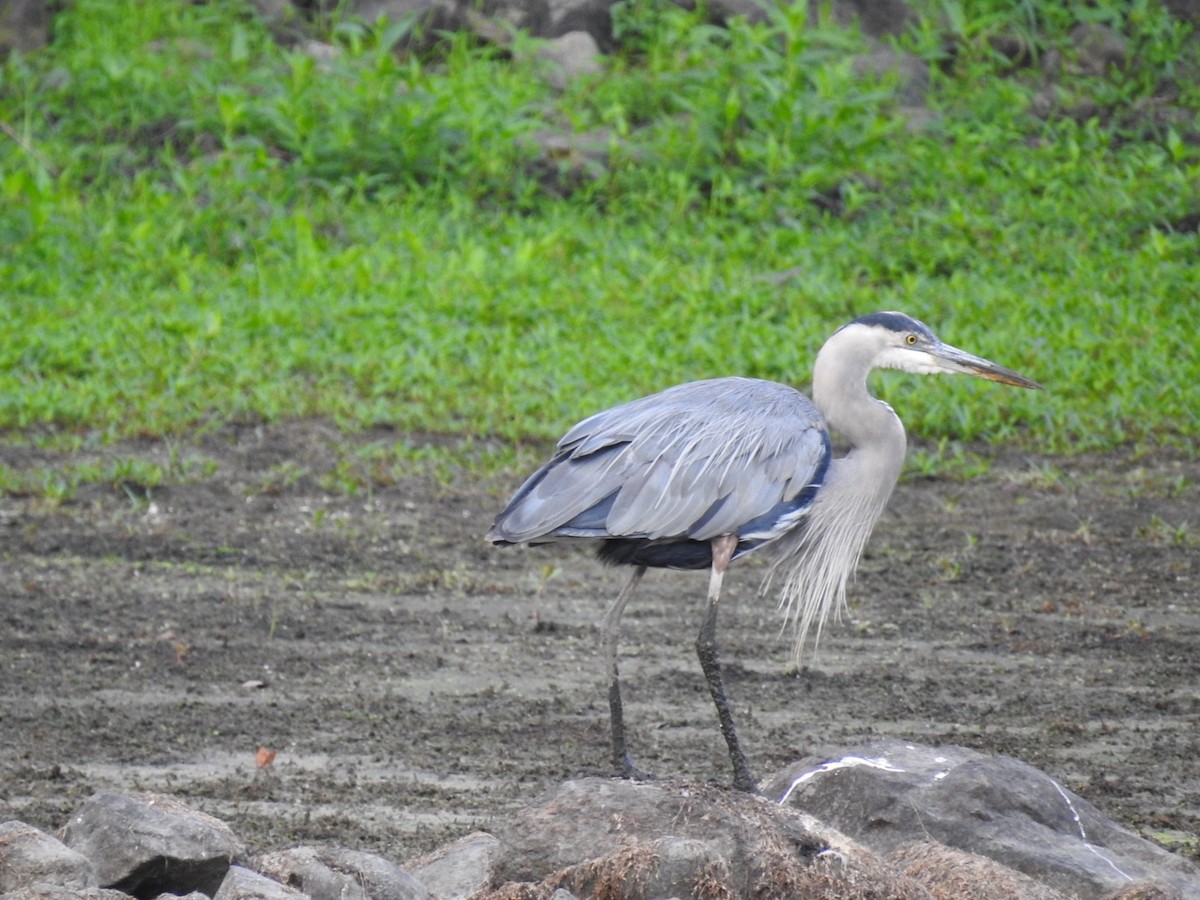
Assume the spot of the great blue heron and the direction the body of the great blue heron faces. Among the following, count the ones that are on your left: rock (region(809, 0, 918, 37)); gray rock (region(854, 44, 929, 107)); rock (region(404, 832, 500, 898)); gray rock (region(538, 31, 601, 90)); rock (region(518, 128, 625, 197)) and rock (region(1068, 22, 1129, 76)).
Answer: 5

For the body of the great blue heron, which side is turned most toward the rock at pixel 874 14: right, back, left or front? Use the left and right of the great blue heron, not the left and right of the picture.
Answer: left

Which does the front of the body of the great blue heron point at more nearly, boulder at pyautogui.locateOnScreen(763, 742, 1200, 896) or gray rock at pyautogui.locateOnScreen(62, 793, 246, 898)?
the boulder

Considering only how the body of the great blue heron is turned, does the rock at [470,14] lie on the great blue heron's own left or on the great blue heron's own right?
on the great blue heron's own left

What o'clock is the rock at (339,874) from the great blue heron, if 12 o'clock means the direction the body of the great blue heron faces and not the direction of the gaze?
The rock is roughly at 4 o'clock from the great blue heron.

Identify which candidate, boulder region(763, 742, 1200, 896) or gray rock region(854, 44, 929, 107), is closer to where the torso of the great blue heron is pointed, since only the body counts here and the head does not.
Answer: the boulder

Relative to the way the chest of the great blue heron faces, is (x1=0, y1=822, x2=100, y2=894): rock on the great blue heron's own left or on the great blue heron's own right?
on the great blue heron's own right

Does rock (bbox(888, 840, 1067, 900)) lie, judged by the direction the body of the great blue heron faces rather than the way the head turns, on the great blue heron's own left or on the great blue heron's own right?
on the great blue heron's own right

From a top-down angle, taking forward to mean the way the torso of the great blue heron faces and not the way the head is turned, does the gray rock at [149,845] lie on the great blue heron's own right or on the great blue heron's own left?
on the great blue heron's own right

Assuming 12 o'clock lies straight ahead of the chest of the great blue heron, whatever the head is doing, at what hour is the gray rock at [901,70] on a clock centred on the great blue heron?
The gray rock is roughly at 9 o'clock from the great blue heron.

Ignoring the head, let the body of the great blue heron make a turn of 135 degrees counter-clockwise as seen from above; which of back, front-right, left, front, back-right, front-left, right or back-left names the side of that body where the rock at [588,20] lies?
front-right

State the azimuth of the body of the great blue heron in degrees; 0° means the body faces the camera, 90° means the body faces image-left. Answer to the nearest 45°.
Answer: approximately 270°
